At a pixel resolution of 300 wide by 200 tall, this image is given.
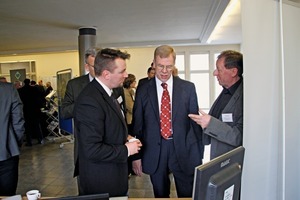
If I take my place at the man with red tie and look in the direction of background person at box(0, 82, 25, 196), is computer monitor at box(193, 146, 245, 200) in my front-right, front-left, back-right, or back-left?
back-left

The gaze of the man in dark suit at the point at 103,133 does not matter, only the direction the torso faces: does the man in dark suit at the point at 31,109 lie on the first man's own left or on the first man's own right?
on the first man's own left

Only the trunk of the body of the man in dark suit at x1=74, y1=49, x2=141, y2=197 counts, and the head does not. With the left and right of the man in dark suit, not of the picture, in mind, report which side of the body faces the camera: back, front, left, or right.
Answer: right

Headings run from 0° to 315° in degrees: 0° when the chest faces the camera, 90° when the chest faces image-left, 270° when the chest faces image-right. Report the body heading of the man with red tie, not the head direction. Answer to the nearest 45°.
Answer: approximately 0°

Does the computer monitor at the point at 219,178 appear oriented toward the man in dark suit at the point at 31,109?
yes

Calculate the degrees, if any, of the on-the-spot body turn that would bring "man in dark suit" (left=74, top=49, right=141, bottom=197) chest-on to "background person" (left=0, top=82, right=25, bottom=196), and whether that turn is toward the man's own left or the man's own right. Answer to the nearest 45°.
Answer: approximately 135° to the man's own left

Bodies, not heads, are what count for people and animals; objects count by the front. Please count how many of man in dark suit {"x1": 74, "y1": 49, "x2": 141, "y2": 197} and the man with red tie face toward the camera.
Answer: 1

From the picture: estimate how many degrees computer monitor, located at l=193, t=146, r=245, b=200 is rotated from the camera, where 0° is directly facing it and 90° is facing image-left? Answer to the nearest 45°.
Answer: approximately 135°

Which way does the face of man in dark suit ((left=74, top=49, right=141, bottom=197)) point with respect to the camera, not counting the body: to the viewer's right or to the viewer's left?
to the viewer's right
